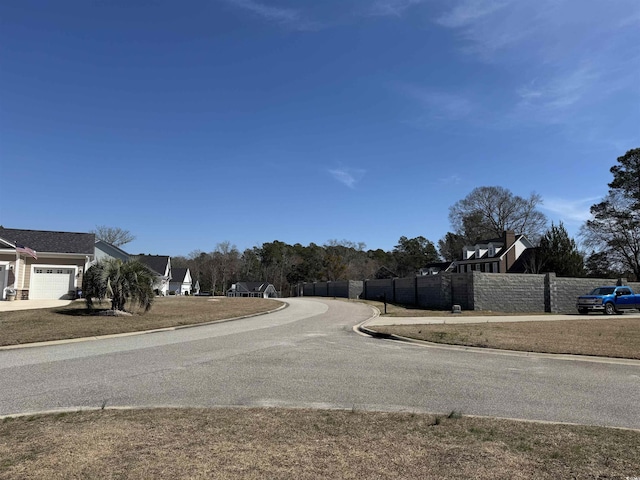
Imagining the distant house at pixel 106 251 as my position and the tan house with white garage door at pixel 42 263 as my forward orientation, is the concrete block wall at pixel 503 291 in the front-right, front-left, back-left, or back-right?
front-left

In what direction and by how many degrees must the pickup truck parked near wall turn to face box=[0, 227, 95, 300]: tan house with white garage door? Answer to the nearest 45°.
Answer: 0° — it already faces it

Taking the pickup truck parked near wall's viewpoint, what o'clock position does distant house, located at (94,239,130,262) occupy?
The distant house is roughly at 1 o'clock from the pickup truck parked near wall.

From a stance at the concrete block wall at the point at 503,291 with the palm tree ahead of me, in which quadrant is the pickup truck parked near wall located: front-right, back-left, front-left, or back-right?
back-left

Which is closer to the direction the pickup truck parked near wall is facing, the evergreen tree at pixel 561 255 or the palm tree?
the palm tree

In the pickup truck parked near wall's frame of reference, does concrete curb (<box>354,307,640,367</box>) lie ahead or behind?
ahead

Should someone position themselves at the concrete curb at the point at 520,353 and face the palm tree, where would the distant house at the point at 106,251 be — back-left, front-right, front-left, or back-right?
front-right

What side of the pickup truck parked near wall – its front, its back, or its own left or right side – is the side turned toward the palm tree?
front

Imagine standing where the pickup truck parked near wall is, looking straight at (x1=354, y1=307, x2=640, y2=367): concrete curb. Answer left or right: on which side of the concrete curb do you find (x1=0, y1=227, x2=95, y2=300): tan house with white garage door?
right

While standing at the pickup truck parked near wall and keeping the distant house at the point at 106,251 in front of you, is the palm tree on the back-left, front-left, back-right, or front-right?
front-left

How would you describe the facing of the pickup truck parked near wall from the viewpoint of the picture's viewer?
facing the viewer and to the left of the viewer

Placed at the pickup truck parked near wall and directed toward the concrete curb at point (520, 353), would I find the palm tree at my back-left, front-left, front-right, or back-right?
front-right
